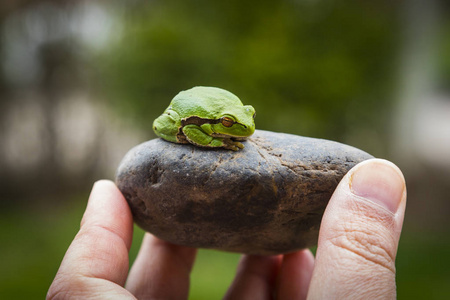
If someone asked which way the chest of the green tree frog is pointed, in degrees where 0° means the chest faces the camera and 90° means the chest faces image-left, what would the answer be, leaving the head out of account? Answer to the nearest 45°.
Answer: approximately 315°
